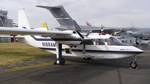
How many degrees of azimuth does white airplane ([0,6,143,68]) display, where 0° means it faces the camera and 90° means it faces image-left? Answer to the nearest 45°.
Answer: approximately 315°
